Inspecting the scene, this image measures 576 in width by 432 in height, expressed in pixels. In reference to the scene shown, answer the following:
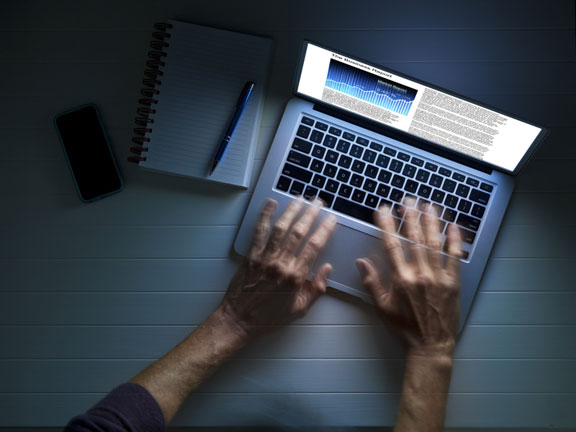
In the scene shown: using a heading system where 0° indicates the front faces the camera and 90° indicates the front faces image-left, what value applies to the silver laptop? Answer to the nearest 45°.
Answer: approximately 0°
